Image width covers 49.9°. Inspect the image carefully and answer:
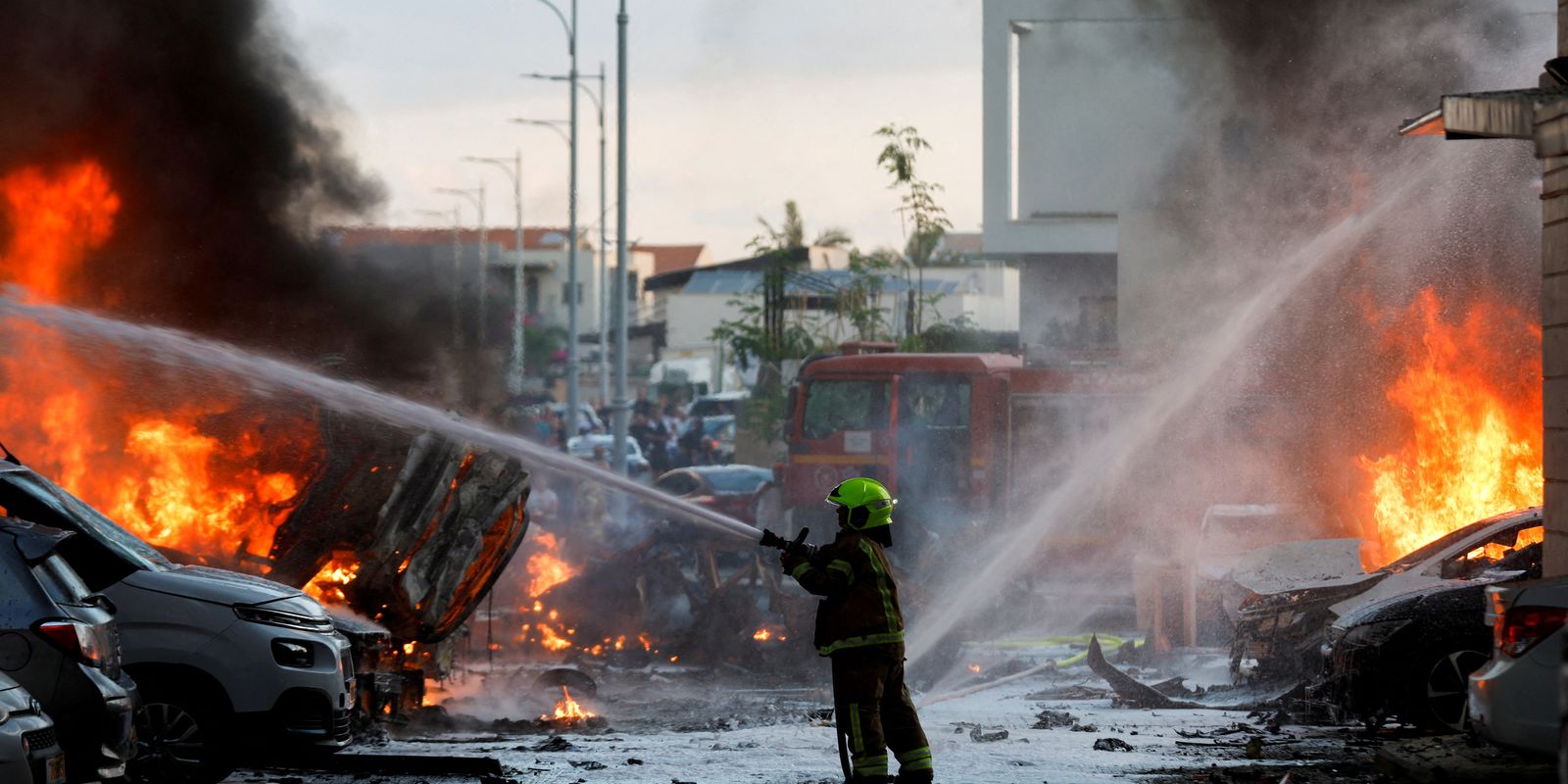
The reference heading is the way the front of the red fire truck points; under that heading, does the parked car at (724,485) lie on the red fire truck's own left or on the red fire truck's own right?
on the red fire truck's own right

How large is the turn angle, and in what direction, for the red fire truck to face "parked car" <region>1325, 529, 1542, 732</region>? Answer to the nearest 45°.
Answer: approximately 90° to its left
